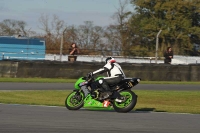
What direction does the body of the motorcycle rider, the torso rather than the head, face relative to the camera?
to the viewer's left

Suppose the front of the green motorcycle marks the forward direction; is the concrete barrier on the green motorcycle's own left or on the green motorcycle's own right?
on the green motorcycle's own right

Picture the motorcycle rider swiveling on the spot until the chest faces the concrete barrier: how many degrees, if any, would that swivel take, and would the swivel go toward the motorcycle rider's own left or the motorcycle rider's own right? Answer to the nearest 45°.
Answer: approximately 90° to the motorcycle rider's own right

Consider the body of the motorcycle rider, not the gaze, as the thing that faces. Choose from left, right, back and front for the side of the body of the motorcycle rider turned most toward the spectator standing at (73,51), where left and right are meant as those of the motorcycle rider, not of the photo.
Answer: right

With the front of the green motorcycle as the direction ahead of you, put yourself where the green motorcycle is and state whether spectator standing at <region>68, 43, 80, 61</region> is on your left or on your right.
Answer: on your right

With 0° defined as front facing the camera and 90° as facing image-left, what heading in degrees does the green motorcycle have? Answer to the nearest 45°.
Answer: approximately 90°
